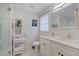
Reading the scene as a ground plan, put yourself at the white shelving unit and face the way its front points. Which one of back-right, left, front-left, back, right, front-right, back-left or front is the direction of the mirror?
front-left

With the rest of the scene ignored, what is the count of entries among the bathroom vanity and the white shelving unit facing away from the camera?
0

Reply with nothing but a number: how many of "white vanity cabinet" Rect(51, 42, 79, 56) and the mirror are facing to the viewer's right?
0

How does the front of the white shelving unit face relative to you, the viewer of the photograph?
facing the viewer and to the right of the viewer

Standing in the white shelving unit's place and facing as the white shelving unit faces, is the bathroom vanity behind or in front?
in front

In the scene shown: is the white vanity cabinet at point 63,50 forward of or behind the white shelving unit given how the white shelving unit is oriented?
forward

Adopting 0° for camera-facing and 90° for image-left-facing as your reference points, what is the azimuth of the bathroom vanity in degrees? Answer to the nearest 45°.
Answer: approximately 45°
